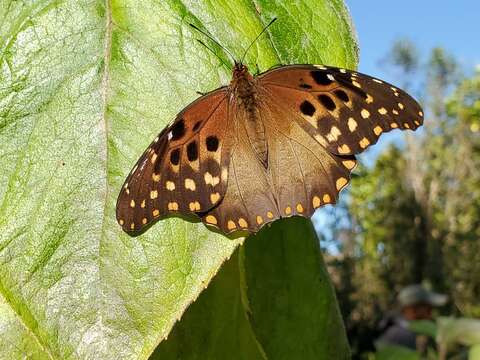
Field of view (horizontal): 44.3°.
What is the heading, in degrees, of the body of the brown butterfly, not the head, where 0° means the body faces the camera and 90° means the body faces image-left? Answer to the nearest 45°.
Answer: approximately 180°
